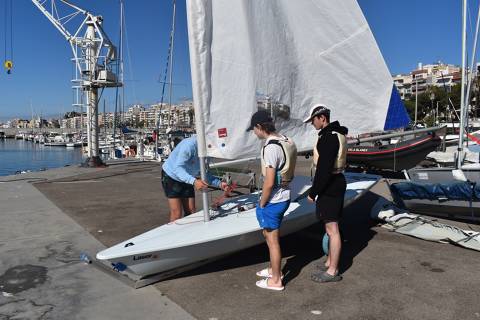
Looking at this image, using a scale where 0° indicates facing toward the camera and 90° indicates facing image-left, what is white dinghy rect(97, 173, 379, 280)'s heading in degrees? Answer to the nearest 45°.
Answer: approximately 45°

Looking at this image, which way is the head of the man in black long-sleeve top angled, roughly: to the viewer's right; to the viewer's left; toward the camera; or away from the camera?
to the viewer's left

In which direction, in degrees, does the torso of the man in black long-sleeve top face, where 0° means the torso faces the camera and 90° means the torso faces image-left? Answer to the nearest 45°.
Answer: approximately 90°

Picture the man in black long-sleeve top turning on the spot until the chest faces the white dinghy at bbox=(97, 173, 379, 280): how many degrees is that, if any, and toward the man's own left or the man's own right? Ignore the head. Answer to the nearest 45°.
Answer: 0° — they already face it
